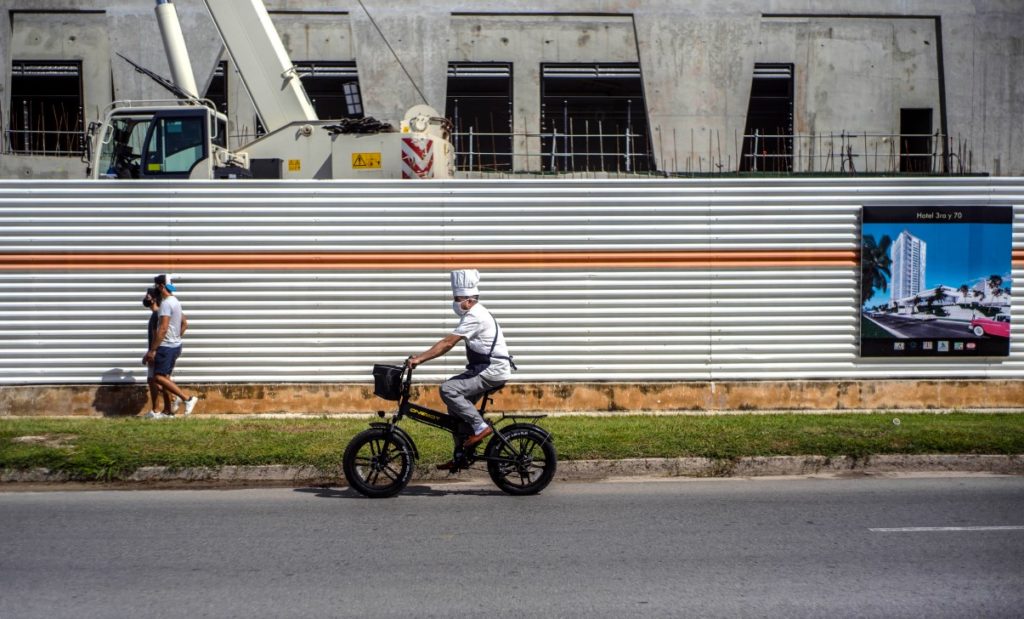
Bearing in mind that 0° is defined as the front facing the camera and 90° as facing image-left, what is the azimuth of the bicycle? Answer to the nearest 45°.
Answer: approximately 90°

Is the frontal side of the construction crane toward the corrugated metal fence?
no

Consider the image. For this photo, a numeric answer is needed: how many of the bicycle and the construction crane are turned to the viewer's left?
2

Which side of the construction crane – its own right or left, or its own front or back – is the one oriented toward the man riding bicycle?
left

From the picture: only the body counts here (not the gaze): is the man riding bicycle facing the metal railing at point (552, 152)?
no

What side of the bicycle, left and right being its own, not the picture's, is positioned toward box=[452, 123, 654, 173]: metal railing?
right

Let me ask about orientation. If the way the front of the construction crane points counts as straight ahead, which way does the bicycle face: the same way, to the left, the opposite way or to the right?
the same way

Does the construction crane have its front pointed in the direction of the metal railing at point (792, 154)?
no

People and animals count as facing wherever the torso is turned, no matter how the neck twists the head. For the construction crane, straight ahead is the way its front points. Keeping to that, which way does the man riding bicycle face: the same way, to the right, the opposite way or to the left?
the same way

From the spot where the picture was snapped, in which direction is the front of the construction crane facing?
facing to the left of the viewer

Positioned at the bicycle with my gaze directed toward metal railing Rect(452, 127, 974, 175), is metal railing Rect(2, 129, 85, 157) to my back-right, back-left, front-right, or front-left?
front-left

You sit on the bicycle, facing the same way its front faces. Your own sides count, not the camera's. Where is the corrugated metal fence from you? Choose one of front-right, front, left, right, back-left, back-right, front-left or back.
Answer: right

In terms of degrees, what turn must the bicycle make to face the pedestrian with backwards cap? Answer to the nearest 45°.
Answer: approximately 45° to its right

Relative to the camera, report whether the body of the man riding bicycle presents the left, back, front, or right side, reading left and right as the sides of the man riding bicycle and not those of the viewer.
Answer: left
